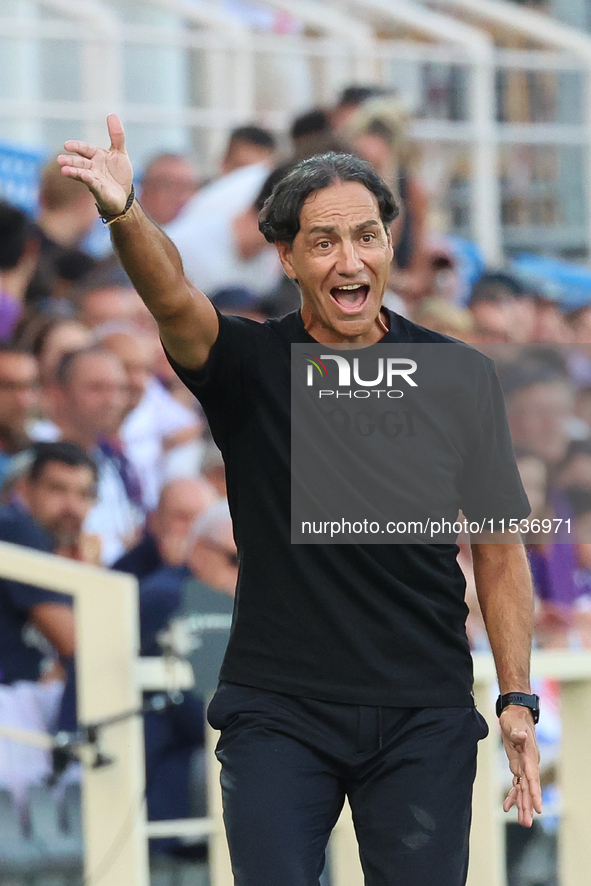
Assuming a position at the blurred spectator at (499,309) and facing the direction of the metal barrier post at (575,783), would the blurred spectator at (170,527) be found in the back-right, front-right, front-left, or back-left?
front-right

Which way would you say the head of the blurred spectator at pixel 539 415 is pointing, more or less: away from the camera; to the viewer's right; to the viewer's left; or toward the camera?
toward the camera

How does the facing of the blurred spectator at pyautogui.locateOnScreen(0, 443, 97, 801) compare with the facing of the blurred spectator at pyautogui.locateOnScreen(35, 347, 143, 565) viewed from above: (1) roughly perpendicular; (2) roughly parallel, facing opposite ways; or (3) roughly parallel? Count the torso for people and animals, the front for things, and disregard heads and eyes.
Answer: roughly parallel

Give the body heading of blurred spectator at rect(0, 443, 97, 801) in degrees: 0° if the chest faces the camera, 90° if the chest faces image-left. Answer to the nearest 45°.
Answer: approximately 315°

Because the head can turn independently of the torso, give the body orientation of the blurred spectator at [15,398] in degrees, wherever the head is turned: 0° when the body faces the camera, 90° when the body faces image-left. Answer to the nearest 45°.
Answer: approximately 315°

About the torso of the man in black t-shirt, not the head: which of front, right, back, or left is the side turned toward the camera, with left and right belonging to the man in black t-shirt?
front

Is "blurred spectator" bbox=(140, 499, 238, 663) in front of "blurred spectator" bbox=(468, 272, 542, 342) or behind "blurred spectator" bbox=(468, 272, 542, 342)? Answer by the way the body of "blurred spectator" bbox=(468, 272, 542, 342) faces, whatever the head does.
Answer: in front

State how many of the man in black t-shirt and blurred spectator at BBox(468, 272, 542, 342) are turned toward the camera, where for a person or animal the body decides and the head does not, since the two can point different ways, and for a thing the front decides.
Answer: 2

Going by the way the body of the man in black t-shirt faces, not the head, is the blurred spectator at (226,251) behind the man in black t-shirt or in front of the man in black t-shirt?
behind

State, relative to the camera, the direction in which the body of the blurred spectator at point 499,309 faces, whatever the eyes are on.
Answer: toward the camera

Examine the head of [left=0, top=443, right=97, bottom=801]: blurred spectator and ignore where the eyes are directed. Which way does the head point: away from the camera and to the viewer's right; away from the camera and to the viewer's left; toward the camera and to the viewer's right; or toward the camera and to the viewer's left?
toward the camera and to the viewer's right

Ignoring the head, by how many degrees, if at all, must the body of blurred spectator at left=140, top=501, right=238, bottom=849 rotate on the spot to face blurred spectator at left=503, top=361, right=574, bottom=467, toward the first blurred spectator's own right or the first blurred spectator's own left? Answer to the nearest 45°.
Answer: approximately 90° to the first blurred spectator's own left
